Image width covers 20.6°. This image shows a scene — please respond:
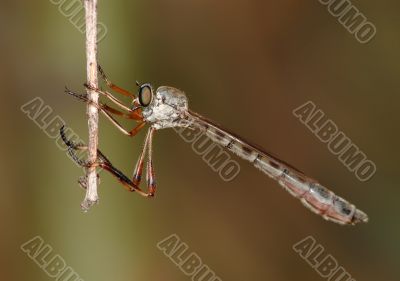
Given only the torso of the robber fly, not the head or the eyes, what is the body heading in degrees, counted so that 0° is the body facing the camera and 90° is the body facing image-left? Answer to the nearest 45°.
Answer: approximately 90°
